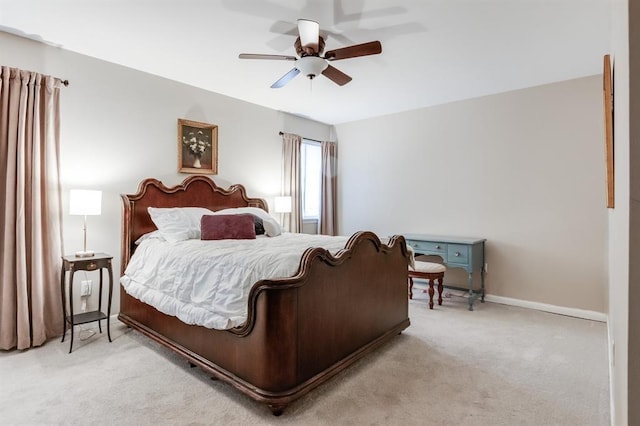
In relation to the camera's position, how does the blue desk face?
facing the viewer and to the left of the viewer

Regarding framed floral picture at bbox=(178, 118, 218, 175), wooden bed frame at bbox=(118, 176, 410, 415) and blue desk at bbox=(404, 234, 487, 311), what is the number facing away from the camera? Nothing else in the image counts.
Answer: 0

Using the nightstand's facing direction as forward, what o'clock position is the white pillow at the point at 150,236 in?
The white pillow is roughly at 10 o'clock from the nightstand.

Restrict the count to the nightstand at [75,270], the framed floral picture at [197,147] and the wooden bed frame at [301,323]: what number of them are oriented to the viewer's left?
0

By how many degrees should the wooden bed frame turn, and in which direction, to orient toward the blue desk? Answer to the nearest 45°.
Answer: approximately 90° to its left

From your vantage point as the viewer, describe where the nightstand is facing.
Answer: facing the viewer and to the right of the viewer

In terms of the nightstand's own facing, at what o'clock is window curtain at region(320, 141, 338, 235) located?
The window curtain is roughly at 10 o'clock from the nightstand.

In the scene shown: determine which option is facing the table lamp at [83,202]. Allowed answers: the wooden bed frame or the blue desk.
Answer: the blue desk

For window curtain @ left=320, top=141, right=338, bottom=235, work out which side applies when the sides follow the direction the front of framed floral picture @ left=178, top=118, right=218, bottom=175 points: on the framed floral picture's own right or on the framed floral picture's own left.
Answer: on the framed floral picture's own left

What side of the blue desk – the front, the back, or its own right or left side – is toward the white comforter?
front

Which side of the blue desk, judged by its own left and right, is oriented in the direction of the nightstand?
front

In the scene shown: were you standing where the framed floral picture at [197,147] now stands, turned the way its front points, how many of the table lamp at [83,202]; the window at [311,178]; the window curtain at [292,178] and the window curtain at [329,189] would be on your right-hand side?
1
